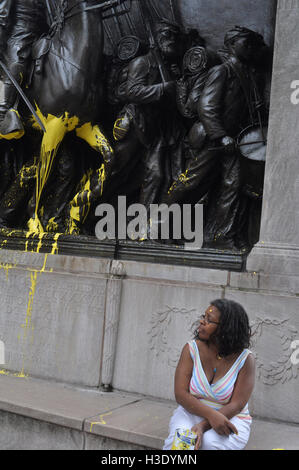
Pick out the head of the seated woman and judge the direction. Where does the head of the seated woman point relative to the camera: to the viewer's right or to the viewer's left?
to the viewer's left

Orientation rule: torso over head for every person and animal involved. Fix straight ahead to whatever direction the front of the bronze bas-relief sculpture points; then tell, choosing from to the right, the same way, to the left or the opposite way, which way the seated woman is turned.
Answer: the same way

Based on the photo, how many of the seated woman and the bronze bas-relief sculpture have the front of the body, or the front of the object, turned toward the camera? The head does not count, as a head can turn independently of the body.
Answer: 2

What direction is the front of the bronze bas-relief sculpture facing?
toward the camera

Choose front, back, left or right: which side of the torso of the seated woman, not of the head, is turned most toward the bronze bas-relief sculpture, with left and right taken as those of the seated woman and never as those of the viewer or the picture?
back

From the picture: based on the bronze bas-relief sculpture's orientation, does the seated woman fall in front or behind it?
in front
